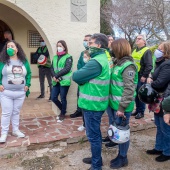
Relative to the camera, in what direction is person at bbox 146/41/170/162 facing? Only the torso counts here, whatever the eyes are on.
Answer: to the viewer's left

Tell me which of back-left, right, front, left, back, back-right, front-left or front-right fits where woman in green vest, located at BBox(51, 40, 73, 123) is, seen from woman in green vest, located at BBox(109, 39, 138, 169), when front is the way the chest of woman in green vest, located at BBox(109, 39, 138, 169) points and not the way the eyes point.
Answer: front-right

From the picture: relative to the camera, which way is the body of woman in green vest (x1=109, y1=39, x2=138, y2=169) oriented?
to the viewer's left

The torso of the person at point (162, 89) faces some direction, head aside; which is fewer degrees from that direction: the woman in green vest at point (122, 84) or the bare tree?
the woman in green vest

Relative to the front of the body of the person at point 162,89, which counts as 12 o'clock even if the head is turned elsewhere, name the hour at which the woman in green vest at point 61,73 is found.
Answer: The woman in green vest is roughly at 1 o'clock from the person.

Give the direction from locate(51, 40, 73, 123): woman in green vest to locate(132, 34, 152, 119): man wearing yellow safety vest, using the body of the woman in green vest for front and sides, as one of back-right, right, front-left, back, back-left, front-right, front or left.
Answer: back-left

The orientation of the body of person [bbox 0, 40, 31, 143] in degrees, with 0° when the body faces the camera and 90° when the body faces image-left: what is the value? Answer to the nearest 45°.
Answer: approximately 0°

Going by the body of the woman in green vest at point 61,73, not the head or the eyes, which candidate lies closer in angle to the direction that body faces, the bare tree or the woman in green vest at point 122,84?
the woman in green vest

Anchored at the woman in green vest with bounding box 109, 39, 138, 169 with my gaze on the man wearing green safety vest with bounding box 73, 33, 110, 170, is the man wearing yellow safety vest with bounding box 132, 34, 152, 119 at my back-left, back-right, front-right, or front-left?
back-right

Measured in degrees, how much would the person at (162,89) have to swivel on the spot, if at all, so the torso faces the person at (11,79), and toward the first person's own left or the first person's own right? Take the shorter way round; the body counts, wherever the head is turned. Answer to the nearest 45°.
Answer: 0° — they already face them

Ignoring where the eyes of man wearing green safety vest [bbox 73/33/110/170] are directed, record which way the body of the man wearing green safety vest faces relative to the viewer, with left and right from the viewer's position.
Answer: facing to the left of the viewer
